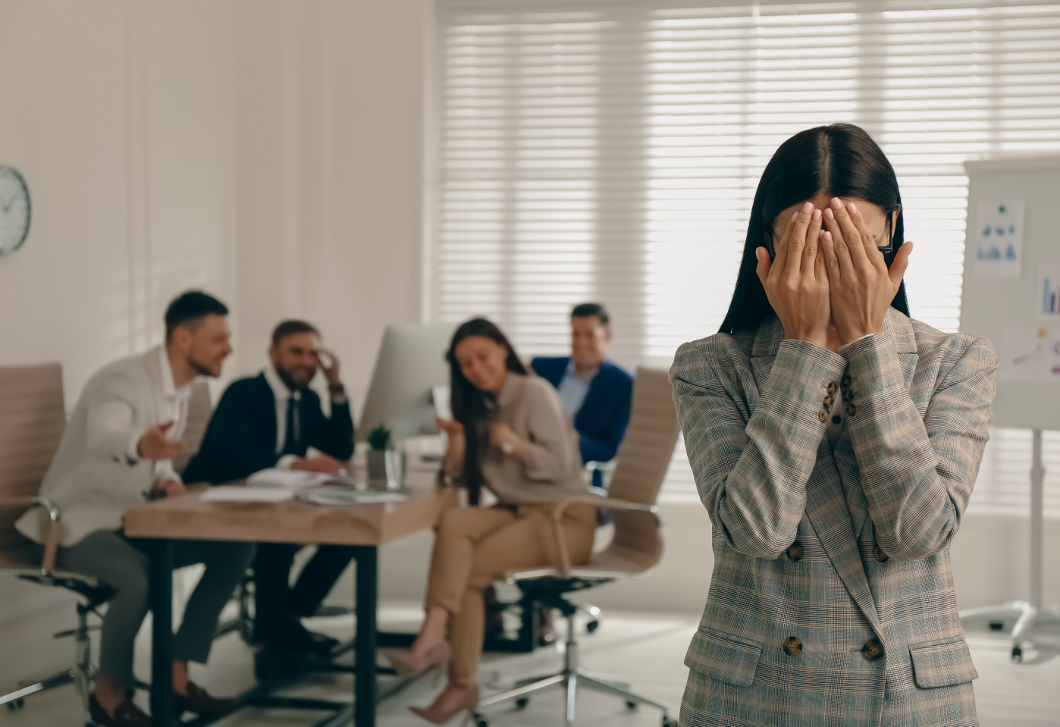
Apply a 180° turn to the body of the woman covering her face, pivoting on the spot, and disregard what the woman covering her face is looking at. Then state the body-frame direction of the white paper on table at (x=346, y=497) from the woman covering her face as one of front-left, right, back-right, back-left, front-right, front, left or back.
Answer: front-left

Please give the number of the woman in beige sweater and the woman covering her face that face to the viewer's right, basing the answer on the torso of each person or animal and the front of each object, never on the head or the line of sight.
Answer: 0

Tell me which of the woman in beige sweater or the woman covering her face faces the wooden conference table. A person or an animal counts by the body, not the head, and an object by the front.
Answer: the woman in beige sweater

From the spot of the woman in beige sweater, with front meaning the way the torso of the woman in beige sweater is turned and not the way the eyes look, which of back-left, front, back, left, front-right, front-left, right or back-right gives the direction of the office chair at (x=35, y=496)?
front-right

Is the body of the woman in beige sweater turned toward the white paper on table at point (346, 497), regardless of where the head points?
yes

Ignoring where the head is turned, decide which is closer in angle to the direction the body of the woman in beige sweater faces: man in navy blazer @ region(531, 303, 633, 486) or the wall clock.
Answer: the wall clock

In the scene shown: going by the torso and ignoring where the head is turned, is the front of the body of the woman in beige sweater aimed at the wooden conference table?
yes

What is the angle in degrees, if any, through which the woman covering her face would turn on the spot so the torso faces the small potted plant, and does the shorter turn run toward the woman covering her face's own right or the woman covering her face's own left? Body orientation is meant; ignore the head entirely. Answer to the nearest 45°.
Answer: approximately 135° to the woman covering her face's own right

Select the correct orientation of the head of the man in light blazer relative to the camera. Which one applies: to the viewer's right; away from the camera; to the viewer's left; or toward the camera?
to the viewer's right

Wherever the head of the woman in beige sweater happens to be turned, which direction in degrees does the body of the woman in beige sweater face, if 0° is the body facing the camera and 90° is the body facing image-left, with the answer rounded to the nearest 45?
approximately 45°
